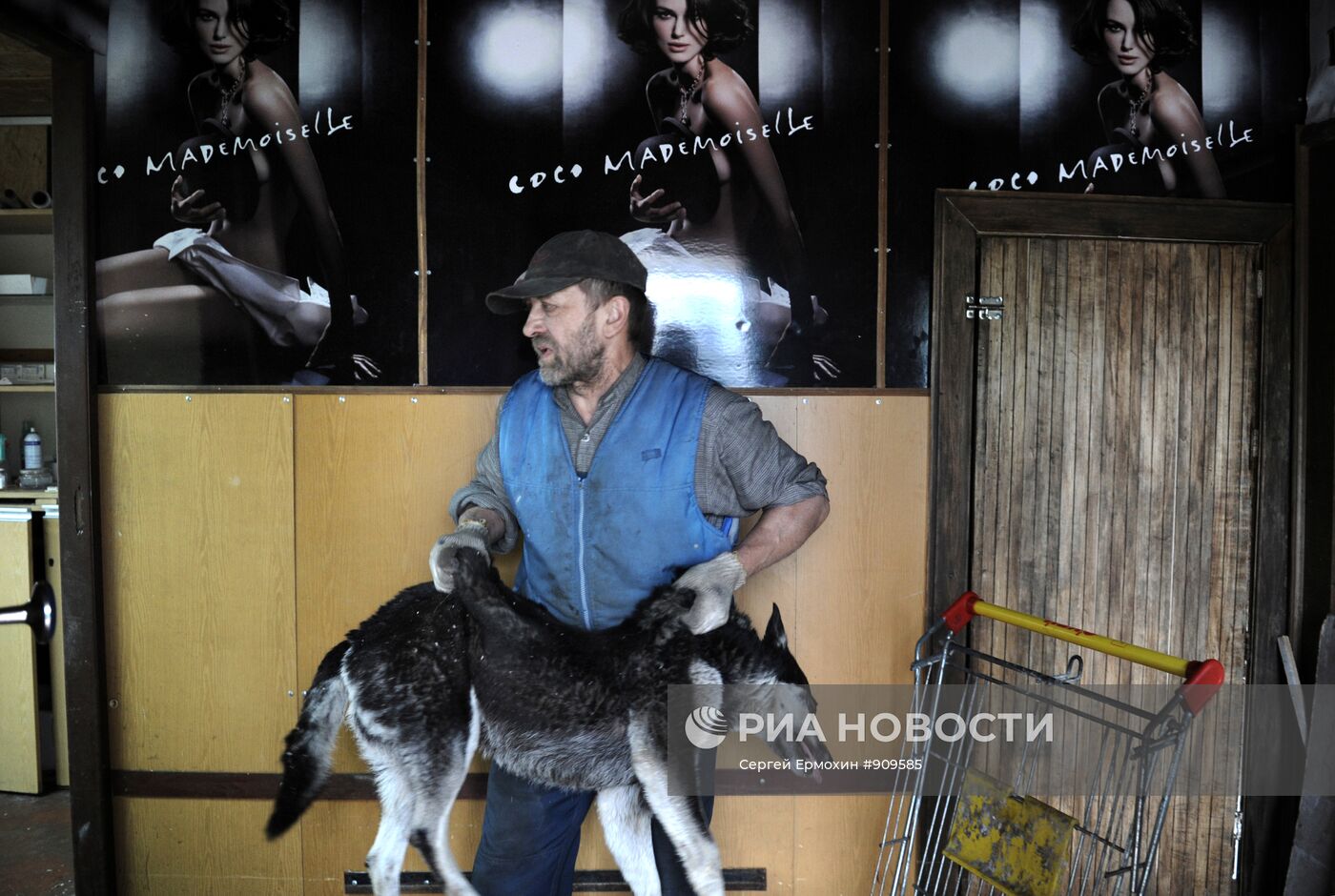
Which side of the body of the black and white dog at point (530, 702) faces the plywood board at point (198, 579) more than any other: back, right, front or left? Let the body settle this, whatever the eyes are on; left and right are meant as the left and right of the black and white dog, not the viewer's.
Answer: back

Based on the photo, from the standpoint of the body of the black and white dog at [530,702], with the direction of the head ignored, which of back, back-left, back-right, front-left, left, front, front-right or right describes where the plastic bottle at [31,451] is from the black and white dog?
back-left

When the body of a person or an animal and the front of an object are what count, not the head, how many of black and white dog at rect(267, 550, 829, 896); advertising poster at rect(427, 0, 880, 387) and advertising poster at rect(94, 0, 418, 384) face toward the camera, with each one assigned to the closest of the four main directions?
2

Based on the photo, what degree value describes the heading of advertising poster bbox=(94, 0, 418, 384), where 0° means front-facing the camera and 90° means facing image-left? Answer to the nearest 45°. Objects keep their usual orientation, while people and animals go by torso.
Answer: approximately 0°

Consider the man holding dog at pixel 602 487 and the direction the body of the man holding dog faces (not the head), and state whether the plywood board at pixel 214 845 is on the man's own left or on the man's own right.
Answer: on the man's own right

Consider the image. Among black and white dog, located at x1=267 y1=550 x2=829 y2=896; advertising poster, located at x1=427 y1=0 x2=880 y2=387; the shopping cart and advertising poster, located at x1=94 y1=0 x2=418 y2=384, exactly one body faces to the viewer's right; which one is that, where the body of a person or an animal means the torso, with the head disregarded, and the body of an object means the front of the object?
the black and white dog

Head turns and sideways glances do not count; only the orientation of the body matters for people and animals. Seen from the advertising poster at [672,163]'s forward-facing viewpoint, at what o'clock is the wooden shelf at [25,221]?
The wooden shelf is roughly at 4 o'clock from the advertising poster.

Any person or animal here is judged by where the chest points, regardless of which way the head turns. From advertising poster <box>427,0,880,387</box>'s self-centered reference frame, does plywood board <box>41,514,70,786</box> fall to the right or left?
on its right

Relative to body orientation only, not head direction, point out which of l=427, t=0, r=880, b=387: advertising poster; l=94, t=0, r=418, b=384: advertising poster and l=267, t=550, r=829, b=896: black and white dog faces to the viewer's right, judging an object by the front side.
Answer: the black and white dog

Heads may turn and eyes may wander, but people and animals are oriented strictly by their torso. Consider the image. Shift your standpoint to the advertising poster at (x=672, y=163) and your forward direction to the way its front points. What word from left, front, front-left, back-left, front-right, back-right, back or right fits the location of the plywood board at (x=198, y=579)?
right

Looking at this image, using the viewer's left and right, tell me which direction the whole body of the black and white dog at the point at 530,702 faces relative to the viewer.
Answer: facing to the right of the viewer

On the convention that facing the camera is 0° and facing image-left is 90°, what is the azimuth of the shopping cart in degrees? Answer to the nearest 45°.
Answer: approximately 45°
